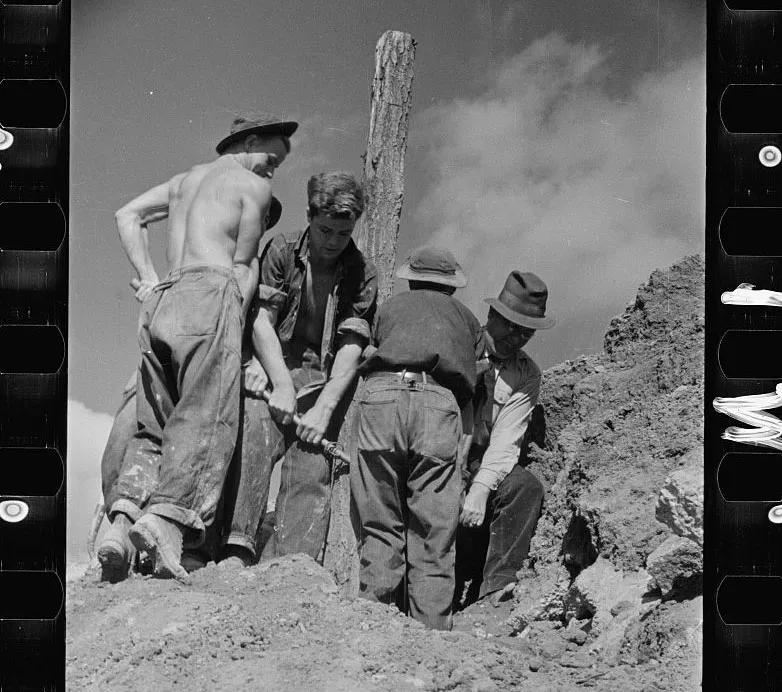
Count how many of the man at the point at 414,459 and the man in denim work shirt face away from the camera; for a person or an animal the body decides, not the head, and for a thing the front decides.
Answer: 1

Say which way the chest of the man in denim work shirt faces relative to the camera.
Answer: toward the camera

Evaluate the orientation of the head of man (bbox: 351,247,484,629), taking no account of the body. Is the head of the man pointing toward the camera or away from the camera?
away from the camera

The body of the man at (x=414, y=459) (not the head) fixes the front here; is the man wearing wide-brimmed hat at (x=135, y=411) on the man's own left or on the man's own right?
on the man's own left

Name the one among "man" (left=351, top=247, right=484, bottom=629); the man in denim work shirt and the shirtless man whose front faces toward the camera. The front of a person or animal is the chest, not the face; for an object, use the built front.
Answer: the man in denim work shirt

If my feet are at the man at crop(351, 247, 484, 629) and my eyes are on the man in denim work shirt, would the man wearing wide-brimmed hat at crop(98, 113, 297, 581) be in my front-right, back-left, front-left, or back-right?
front-left

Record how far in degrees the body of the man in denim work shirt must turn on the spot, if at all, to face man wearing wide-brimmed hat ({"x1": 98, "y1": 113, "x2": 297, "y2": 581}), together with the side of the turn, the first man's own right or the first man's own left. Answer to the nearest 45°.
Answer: approximately 90° to the first man's own right

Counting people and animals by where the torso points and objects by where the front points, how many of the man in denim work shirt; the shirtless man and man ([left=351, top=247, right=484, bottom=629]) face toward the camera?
1

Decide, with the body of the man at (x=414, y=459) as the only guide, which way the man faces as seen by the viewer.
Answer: away from the camera

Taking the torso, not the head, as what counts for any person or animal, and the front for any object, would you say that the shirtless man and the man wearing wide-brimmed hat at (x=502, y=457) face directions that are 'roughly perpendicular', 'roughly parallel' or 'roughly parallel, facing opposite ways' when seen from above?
roughly parallel, facing opposite ways

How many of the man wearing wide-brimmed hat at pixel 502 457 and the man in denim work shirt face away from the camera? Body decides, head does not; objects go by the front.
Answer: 0

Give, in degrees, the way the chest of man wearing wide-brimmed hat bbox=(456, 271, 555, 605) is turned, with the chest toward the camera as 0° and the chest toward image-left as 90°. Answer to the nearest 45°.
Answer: approximately 45°

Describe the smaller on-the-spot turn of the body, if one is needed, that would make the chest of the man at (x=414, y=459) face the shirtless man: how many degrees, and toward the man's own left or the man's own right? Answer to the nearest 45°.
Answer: approximately 90° to the man's own left

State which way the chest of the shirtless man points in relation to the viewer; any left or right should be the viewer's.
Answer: facing away from the viewer and to the right of the viewer

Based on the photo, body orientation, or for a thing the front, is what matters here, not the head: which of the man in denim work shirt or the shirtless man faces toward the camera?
the man in denim work shirt
